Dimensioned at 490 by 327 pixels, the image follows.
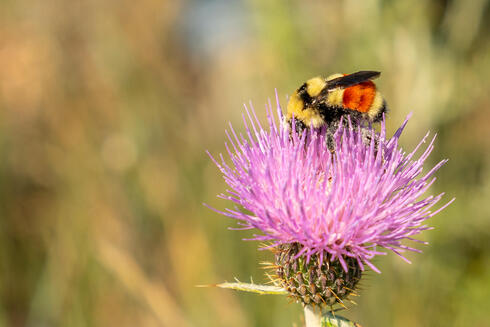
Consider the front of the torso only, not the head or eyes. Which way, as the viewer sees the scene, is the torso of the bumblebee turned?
to the viewer's left
